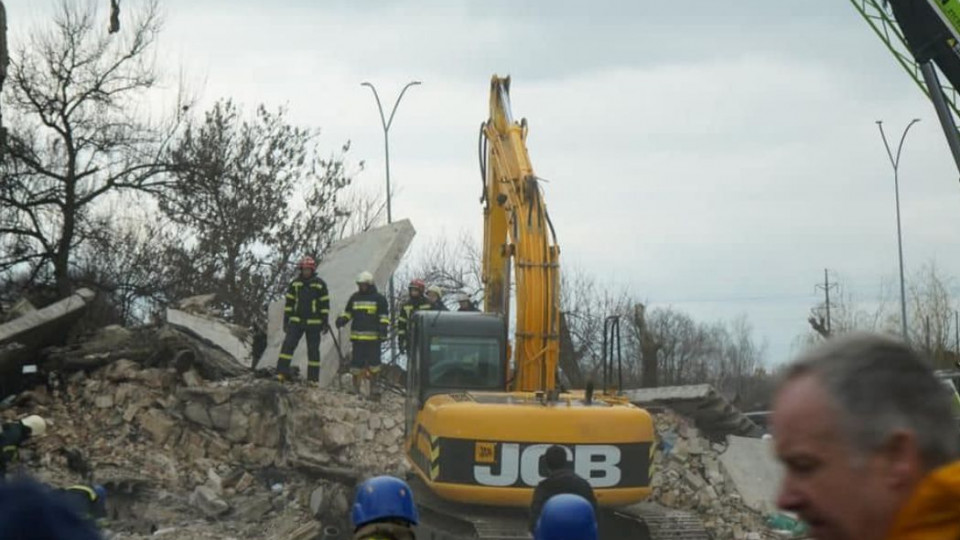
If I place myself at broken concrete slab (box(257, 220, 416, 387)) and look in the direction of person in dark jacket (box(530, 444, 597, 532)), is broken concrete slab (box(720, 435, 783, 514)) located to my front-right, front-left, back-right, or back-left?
front-left

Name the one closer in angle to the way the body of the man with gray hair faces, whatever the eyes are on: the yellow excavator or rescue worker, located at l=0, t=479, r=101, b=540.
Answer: the rescue worker

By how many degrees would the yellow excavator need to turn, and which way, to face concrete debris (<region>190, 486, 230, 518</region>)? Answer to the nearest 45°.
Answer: approximately 45° to its left

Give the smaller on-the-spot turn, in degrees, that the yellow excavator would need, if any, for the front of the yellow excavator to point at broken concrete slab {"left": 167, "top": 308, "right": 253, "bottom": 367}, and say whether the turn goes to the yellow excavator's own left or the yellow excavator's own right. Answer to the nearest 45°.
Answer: approximately 45° to the yellow excavator's own left

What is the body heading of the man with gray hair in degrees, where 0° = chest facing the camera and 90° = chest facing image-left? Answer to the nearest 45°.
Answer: approximately 90°

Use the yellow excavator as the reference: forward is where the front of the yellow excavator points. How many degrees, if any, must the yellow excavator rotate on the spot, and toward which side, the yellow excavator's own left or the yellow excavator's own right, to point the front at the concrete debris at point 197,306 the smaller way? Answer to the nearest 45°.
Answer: approximately 45° to the yellow excavator's own left

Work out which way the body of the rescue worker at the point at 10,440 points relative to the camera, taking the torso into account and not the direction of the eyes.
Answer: to the viewer's right

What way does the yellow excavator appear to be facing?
away from the camera

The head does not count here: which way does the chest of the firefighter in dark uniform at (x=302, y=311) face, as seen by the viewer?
toward the camera

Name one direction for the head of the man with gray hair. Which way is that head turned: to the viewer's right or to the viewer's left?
to the viewer's left

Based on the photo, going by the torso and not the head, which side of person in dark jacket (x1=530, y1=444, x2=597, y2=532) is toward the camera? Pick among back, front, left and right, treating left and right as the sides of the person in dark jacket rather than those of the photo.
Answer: back
